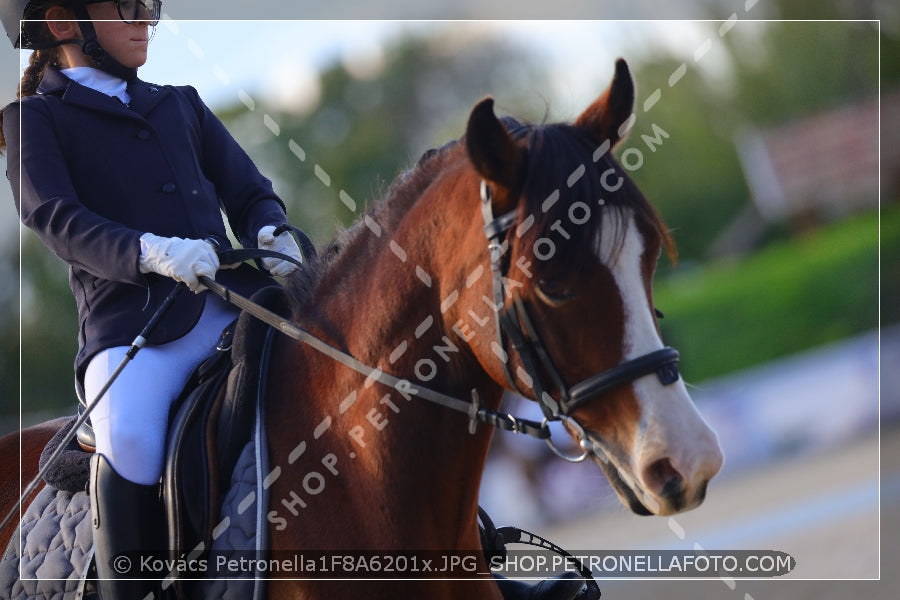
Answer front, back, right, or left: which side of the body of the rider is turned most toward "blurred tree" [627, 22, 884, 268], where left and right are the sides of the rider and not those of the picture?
left

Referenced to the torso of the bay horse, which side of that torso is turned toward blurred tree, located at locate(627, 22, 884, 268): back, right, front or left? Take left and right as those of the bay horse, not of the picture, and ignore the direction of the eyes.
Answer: left

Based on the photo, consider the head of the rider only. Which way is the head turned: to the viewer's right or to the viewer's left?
to the viewer's right

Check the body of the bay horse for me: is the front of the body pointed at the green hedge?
no

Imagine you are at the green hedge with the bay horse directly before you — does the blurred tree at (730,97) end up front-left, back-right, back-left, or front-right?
back-right

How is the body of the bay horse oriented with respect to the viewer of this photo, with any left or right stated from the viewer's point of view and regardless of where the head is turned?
facing the viewer and to the right of the viewer
